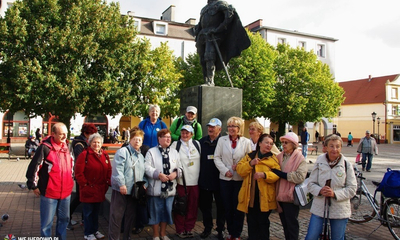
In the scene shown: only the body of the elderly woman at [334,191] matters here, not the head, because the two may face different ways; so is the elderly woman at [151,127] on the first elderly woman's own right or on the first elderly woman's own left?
on the first elderly woman's own right

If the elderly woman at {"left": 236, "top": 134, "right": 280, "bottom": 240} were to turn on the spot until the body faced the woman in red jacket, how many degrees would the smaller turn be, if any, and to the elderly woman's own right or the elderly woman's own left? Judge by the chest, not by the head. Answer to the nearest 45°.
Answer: approximately 90° to the elderly woman's own right

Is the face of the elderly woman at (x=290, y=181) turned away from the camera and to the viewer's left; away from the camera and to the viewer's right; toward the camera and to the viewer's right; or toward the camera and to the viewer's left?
toward the camera and to the viewer's left

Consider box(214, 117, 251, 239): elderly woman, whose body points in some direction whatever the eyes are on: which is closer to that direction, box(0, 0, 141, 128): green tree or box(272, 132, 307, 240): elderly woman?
the elderly woman

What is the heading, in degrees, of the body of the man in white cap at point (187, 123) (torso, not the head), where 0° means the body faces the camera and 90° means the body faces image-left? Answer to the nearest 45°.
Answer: approximately 0°

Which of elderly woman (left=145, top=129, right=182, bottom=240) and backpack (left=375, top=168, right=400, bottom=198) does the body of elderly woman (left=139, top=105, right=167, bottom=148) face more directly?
the elderly woman

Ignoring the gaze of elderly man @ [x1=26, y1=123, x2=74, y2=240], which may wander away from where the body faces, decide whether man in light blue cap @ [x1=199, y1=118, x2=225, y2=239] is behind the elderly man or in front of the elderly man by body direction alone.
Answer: in front
